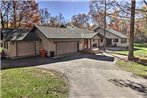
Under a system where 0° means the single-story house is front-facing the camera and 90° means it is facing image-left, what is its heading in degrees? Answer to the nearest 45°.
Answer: approximately 315°

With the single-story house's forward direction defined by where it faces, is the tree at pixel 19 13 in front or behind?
behind
